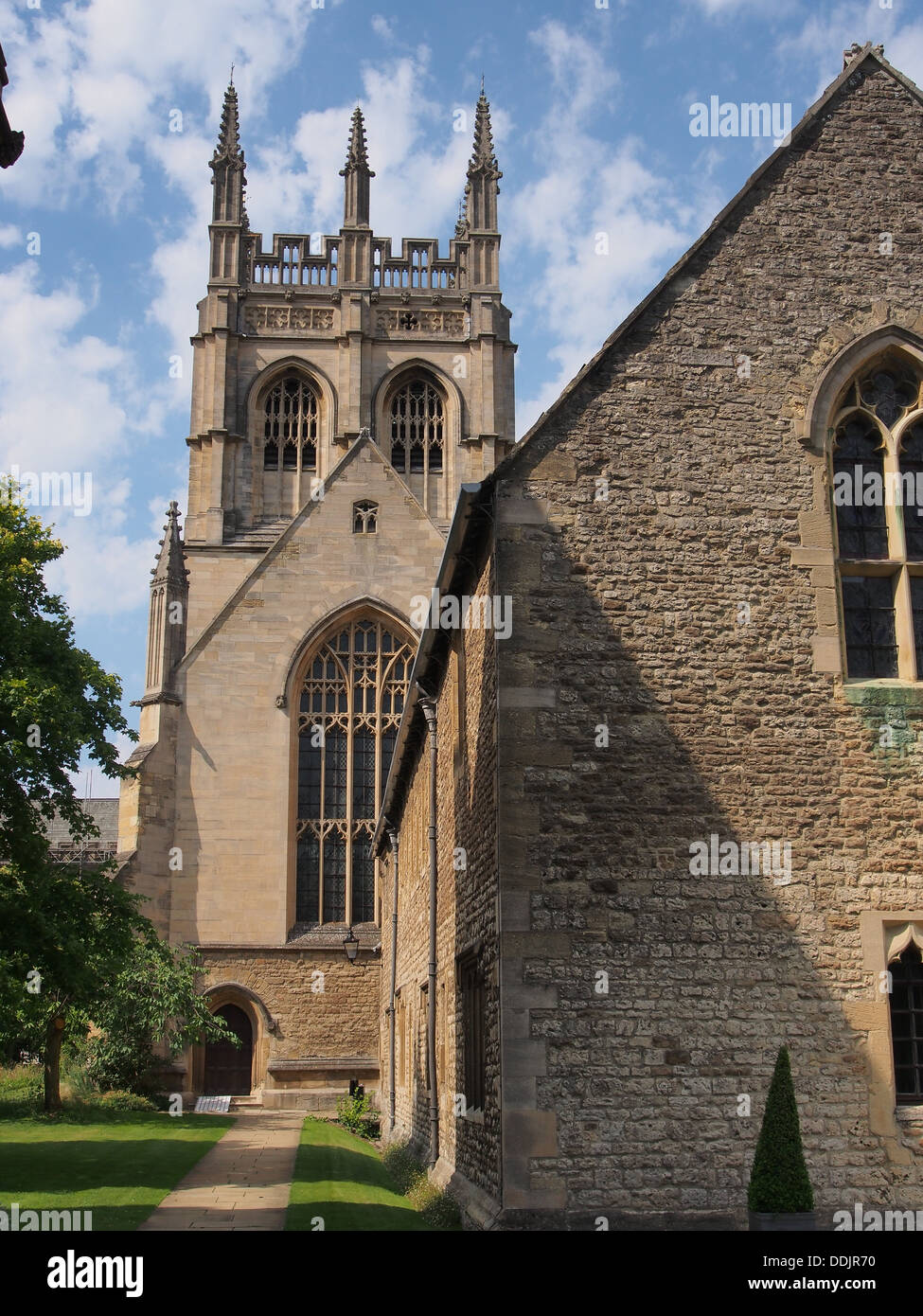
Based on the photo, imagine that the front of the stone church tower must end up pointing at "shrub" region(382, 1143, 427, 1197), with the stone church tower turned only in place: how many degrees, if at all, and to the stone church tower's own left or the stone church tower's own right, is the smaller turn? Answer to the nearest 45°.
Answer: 0° — it already faces it

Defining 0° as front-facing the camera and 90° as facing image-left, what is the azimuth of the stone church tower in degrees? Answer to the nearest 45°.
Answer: approximately 0°

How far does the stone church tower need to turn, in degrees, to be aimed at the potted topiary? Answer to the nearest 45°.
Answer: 0° — it already faces it
